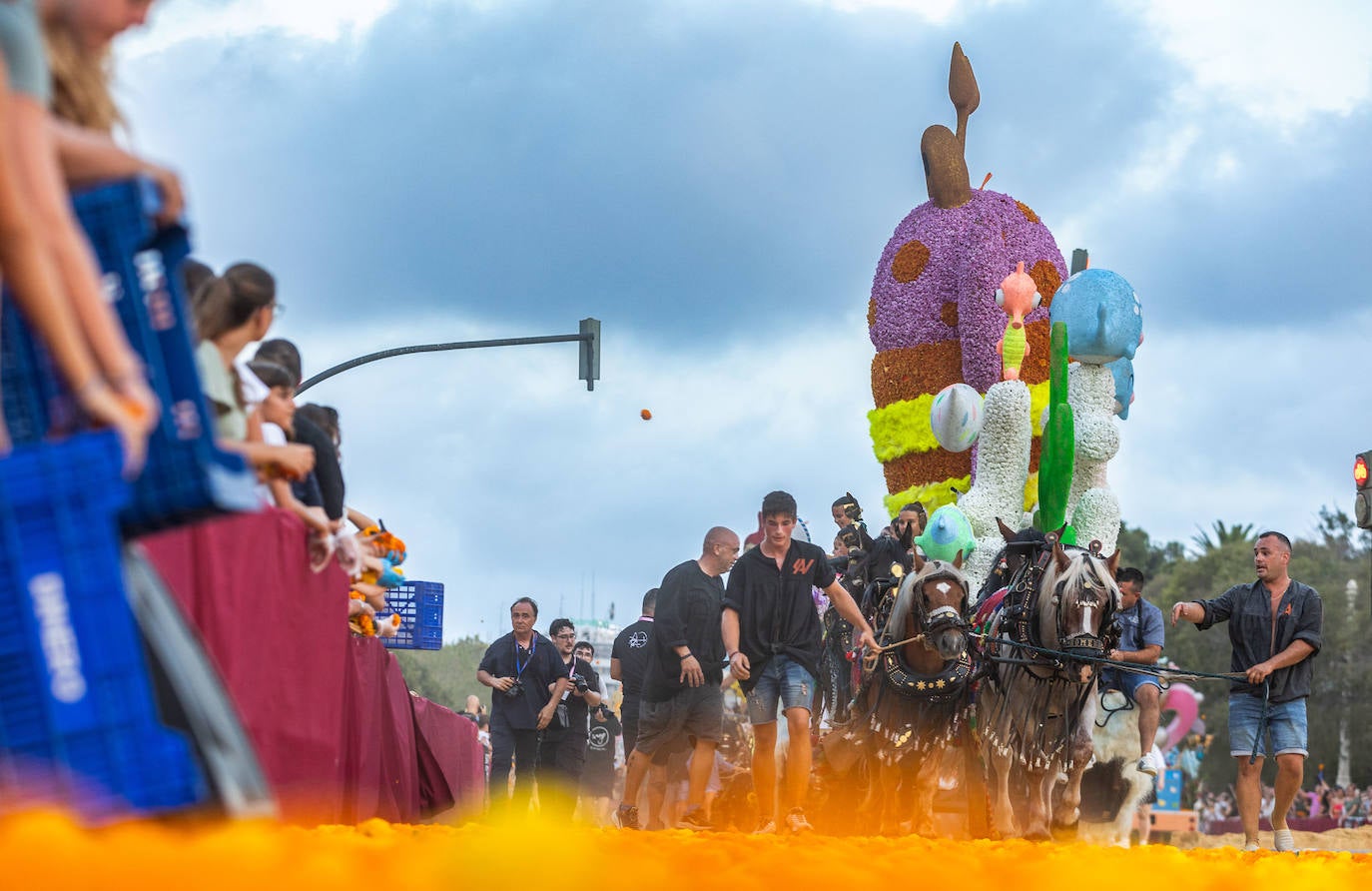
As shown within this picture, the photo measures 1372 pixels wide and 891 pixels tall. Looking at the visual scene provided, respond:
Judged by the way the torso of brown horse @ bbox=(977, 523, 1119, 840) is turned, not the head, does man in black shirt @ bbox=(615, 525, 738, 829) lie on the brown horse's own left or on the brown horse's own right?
on the brown horse's own right

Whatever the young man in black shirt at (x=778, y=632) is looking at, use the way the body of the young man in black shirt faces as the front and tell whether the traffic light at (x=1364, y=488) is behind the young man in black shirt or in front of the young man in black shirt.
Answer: behind

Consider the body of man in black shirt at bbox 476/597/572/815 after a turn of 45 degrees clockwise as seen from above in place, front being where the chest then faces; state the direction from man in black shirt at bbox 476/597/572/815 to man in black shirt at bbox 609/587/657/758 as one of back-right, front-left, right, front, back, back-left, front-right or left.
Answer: back

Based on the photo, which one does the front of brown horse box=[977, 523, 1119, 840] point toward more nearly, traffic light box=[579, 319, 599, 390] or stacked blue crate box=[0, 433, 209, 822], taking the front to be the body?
the stacked blue crate

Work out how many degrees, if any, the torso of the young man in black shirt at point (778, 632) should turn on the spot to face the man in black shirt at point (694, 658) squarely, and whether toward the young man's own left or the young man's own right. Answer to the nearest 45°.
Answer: approximately 135° to the young man's own right

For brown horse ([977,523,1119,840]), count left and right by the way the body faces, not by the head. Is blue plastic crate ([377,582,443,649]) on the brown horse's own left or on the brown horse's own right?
on the brown horse's own right

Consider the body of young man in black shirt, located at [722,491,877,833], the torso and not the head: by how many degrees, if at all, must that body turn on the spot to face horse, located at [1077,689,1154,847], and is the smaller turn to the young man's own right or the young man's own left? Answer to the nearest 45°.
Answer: approximately 135° to the young man's own left

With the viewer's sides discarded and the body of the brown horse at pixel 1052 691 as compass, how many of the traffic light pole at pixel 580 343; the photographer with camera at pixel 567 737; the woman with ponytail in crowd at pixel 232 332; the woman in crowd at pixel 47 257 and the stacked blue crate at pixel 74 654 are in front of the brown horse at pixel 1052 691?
3

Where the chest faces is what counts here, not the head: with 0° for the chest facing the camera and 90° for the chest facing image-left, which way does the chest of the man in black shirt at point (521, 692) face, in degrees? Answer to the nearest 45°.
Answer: approximately 0°

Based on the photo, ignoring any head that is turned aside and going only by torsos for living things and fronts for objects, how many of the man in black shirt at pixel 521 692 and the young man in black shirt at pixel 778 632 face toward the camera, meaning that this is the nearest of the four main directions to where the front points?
2

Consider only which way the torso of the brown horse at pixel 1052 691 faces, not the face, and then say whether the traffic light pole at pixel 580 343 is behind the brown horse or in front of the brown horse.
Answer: behind

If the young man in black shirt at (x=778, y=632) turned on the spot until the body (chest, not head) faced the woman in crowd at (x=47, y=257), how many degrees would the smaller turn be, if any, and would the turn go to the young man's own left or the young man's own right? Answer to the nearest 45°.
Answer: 0° — they already face them

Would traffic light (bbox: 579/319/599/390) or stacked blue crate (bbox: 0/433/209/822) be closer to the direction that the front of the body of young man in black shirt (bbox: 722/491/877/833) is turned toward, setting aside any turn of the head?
the stacked blue crate
